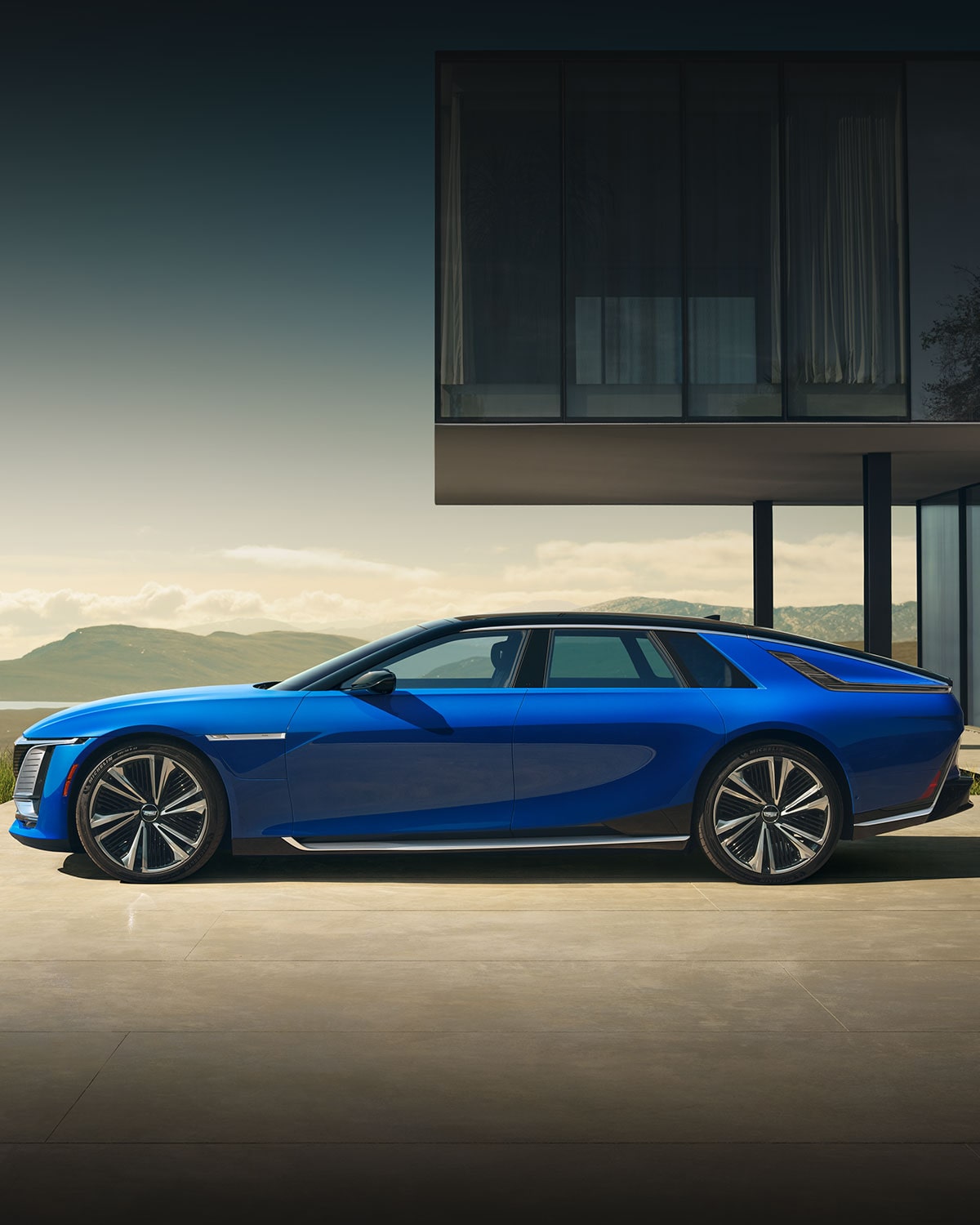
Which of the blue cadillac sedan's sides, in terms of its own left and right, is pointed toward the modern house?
right

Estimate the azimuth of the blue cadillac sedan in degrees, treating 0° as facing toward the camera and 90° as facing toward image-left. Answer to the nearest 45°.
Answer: approximately 90°
